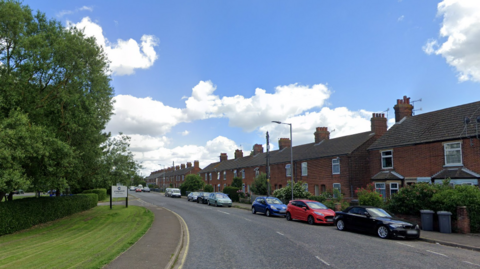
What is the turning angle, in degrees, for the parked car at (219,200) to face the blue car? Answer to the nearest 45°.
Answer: approximately 45° to its right

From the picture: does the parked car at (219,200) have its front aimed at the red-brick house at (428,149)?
yes

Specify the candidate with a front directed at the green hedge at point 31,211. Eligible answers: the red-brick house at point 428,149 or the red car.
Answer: the red-brick house

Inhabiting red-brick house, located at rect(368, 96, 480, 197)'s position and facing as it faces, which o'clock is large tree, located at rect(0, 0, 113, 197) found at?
The large tree is roughly at 12 o'clock from the red-brick house.

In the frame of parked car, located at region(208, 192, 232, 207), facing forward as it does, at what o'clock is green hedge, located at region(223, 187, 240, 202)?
The green hedge is roughly at 8 o'clock from the parked car.

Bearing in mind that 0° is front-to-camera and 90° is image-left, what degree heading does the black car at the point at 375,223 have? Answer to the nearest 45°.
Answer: approximately 315°

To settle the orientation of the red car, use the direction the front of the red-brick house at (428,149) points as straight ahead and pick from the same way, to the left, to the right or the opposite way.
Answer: to the left

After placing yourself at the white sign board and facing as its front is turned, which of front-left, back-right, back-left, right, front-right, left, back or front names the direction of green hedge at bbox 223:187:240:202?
back-left

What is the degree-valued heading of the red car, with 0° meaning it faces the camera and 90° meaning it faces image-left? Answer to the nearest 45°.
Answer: approximately 315°

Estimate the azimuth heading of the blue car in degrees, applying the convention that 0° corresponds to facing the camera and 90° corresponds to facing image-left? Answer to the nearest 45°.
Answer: approximately 315°

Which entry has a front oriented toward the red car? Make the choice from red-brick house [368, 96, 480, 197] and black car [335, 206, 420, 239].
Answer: the red-brick house
